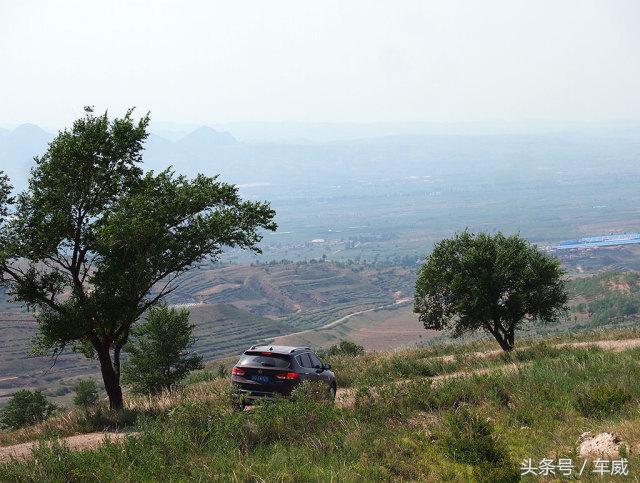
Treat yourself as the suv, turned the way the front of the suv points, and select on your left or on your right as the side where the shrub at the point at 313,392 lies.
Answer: on your right

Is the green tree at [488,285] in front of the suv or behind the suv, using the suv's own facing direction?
in front

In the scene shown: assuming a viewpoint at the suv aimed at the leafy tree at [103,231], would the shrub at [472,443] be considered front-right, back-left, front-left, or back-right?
back-left

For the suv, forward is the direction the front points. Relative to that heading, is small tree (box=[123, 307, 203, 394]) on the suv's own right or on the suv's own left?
on the suv's own left

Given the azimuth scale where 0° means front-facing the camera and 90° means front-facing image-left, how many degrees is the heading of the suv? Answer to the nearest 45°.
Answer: approximately 225°

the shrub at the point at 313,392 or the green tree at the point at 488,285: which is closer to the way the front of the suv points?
the green tree

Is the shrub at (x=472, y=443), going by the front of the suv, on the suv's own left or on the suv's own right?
on the suv's own right

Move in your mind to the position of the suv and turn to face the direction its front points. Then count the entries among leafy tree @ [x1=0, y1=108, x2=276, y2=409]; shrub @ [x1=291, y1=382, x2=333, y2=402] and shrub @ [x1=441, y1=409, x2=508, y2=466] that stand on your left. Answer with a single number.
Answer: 1

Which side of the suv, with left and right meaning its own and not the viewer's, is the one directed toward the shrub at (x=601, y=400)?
right

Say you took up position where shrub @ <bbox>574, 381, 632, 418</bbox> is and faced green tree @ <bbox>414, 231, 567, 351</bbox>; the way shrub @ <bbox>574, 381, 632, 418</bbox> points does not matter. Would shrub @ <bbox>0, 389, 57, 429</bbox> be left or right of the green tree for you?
left

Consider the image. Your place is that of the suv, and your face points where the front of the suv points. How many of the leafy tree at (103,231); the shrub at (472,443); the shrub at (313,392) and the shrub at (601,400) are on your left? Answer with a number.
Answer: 1
